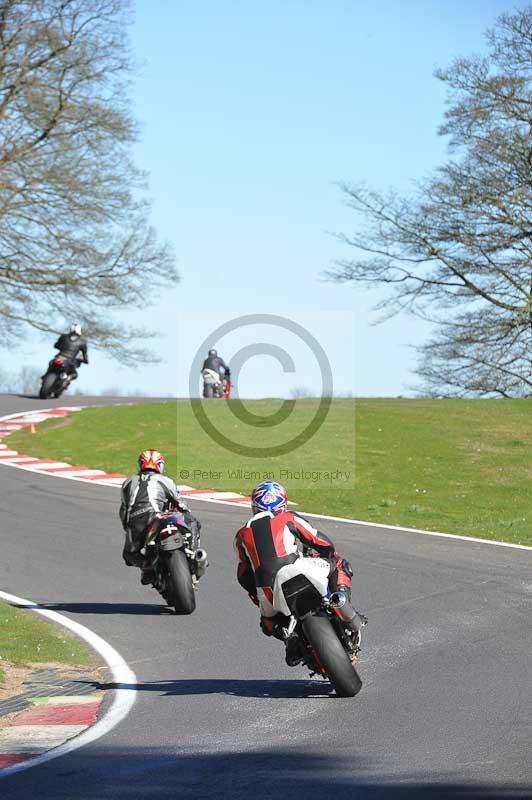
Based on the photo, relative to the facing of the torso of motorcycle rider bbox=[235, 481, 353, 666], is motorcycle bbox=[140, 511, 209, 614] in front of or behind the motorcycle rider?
in front

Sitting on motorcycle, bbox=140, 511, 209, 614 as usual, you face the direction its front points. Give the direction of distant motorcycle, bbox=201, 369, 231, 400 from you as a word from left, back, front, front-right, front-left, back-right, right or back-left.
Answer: front

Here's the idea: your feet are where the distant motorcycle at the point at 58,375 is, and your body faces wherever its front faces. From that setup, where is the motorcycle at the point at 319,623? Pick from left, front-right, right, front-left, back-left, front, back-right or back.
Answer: back-right

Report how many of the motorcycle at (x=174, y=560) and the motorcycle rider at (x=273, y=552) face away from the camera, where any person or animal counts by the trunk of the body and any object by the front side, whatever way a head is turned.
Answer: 2

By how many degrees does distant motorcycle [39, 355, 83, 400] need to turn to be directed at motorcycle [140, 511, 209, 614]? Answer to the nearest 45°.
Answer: approximately 135° to its right

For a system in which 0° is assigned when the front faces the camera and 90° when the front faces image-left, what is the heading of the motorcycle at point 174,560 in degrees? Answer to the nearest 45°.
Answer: approximately 180°

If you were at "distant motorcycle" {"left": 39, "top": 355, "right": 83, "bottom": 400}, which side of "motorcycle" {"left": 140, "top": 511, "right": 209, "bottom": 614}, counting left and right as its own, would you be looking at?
front

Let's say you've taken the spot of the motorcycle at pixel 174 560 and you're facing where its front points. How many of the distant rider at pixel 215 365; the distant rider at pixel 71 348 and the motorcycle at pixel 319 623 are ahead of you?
2

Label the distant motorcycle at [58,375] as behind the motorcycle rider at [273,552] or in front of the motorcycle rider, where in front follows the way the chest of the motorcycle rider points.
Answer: in front

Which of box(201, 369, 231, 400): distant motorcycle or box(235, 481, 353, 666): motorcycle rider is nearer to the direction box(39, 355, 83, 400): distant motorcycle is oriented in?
the distant motorcycle

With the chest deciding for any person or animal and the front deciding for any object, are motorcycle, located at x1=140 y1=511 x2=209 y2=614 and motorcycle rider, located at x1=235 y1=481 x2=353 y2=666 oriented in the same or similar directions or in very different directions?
same or similar directions

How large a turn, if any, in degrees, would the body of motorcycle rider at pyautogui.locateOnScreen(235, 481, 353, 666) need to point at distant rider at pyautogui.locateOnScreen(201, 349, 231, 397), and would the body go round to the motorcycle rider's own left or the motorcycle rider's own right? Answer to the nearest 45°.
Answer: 0° — they already face them

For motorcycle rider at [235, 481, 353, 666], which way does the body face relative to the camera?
away from the camera

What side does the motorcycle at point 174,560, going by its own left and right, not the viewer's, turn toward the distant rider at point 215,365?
front

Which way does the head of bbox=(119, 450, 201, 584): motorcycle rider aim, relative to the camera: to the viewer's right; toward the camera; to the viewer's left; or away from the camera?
away from the camera
